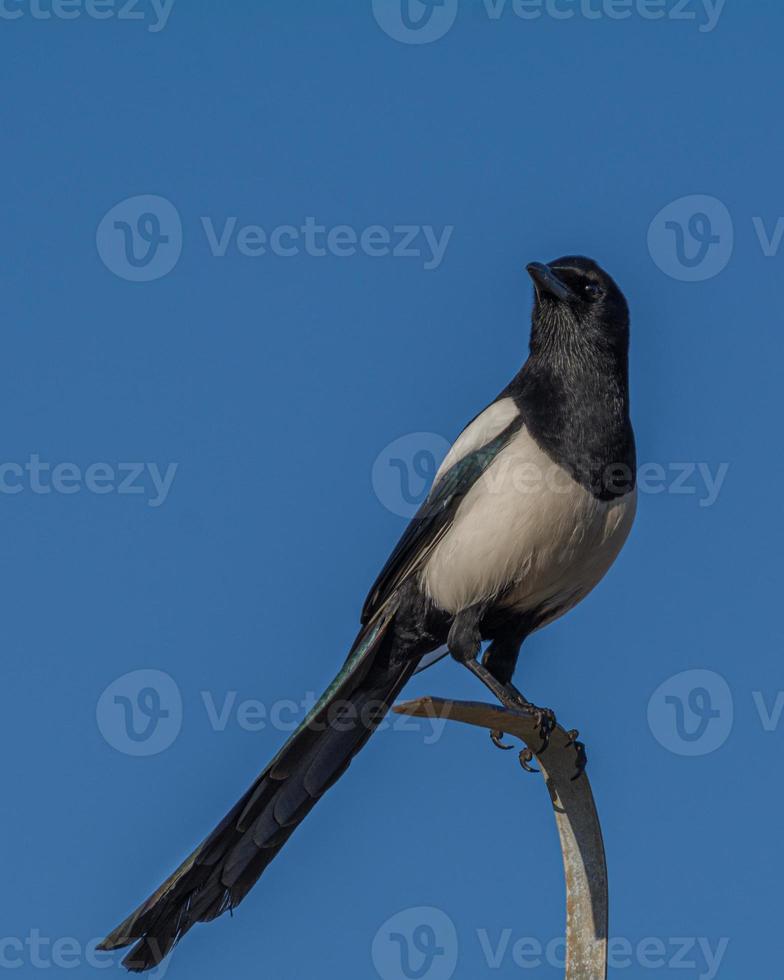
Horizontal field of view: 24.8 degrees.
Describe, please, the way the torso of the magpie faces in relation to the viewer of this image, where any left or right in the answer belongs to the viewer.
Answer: facing the viewer and to the right of the viewer
